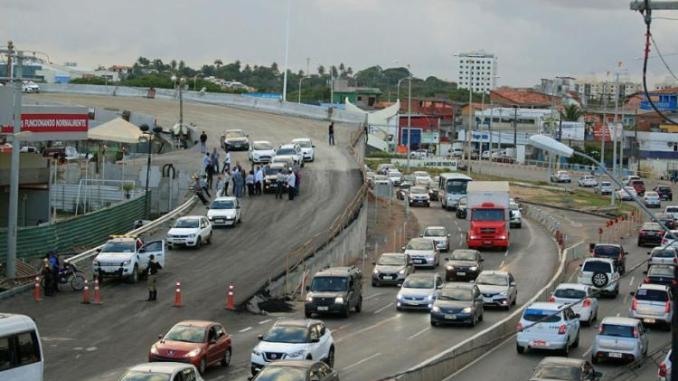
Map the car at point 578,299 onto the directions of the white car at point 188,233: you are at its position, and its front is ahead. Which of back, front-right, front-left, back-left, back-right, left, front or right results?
left

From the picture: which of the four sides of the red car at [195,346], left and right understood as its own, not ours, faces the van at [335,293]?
back

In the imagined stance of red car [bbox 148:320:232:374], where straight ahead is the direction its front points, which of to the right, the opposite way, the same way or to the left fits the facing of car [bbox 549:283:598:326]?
the opposite way

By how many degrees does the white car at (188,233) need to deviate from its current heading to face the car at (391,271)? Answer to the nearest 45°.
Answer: approximately 135° to its left

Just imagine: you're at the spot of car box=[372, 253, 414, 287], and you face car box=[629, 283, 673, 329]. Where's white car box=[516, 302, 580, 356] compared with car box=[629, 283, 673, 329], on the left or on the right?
right

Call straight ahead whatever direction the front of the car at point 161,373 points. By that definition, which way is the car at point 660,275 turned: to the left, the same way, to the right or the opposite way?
the opposite way

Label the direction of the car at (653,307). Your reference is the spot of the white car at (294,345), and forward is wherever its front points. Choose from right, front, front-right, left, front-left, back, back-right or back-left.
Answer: back

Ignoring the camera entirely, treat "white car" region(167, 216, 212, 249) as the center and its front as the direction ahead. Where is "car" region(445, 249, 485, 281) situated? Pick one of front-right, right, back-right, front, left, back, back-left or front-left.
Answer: back-left

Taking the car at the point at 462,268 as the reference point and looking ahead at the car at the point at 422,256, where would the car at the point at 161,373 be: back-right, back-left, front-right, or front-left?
back-left

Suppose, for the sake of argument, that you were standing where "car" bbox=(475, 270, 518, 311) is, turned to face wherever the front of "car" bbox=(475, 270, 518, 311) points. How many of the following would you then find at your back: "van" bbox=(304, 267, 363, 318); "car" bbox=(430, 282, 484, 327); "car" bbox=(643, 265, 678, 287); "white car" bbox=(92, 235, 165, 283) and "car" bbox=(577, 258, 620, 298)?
2

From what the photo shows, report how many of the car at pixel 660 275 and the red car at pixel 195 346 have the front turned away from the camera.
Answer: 1

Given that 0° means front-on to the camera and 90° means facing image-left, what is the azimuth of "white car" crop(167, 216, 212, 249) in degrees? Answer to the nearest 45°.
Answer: approximately 45°

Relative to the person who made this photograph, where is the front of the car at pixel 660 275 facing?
facing away from the viewer
